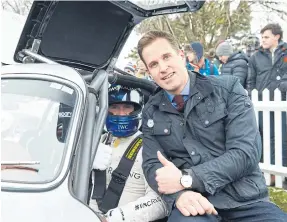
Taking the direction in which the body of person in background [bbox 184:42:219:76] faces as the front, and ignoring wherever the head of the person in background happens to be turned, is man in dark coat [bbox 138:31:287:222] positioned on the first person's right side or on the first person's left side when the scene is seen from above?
on the first person's left side

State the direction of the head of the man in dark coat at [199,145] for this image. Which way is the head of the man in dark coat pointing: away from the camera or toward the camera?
toward the camera
